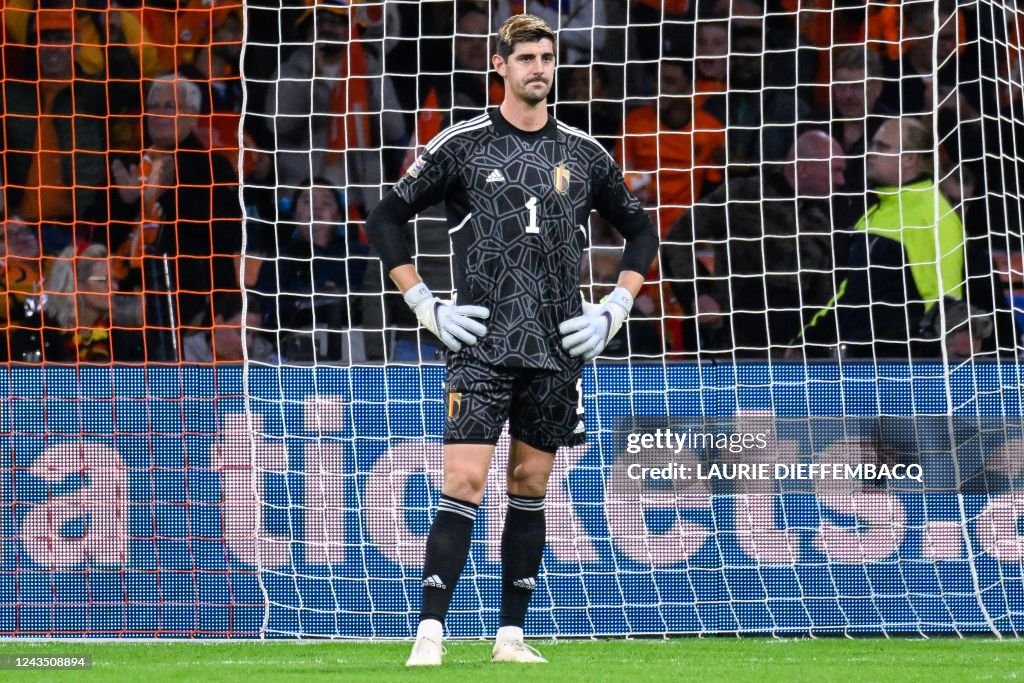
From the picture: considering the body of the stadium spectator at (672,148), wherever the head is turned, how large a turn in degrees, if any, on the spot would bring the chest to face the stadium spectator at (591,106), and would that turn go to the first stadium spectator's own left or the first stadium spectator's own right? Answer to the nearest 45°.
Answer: approximately 90° to the first stadium spectator's own right

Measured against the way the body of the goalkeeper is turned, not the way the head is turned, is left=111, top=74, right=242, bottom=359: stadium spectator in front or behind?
behind

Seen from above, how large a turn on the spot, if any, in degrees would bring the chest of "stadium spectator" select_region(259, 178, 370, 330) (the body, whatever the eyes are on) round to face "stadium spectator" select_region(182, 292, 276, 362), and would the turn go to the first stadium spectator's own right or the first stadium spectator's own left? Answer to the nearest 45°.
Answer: approximately 90° to the first stadium spectator's own right

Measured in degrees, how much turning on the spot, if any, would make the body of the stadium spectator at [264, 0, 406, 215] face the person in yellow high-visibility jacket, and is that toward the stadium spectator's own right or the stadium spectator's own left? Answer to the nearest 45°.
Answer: approximately 90° to the stadium spectator's own left

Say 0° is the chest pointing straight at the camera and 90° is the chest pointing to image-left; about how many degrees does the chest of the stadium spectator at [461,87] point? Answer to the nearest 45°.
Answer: approximately 0°

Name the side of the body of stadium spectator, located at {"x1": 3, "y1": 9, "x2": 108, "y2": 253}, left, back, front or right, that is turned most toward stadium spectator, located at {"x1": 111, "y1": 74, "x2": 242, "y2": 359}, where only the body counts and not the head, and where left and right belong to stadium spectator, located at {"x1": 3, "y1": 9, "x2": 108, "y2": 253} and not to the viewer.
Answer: left

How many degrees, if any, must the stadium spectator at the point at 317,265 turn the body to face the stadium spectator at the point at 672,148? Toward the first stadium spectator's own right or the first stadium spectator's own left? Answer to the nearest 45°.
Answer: approximately 90° to the first stadium spectator's own left

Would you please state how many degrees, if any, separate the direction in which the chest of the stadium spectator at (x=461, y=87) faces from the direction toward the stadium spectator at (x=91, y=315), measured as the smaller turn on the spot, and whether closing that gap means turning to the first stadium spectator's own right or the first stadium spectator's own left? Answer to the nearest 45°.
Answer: approximately 90° to the first stadium spectator's own right

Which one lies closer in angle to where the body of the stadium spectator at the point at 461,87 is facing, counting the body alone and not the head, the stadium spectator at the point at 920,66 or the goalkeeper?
the goalkeeper
